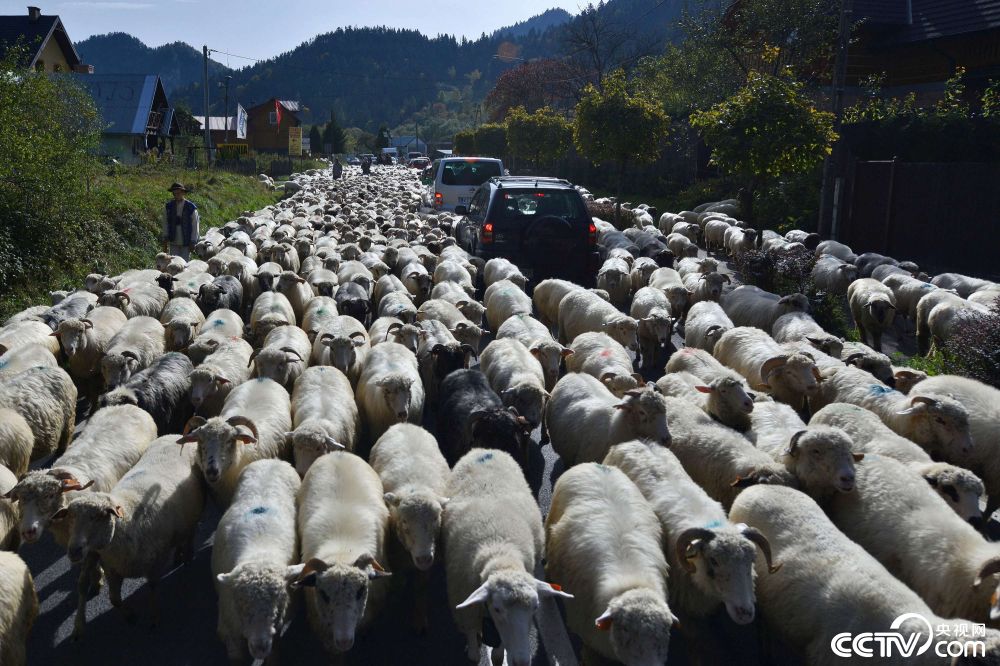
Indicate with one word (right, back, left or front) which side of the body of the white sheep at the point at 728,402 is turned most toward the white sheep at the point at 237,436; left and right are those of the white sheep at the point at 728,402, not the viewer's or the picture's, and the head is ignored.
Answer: right

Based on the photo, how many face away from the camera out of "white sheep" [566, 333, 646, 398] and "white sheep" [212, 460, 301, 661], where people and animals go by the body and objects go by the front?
0

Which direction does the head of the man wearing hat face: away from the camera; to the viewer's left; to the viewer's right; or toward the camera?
toward the camera

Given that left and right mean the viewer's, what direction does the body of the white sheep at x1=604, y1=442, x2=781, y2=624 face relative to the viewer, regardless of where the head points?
facing the viewer and to the right of the viewer

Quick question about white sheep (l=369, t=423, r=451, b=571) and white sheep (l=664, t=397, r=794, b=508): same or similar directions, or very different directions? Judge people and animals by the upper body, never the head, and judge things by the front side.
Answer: same or similar directions

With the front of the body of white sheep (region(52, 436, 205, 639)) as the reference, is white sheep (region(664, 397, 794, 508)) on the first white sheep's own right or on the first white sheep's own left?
on the first white sheep's own left

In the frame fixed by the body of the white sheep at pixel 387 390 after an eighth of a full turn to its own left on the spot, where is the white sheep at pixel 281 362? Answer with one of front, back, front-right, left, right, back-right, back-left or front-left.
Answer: back

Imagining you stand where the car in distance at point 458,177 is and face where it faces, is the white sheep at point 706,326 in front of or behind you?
behind

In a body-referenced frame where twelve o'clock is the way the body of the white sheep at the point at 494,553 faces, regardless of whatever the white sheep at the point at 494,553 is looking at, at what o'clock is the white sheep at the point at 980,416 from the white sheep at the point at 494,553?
the white sheep at the point at 980,416 is roughly at 8 o'clock from the white sheep at the point at 494,553.

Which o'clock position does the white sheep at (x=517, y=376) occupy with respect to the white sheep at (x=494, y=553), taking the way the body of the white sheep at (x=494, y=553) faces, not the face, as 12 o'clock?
the white sheep at (x=517, y=376) is roughly at 6 o'clock from the white sheep at (x=494, y=553).

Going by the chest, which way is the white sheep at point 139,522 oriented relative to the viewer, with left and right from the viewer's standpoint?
facing the viewer and to the left of the viewer

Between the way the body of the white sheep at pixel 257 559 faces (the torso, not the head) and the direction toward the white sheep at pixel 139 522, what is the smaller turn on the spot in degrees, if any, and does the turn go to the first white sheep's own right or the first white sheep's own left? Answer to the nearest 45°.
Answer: approximately 135° to the first white sheep's own right

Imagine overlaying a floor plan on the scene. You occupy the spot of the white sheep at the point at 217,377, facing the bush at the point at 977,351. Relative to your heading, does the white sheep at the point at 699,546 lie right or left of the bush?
right

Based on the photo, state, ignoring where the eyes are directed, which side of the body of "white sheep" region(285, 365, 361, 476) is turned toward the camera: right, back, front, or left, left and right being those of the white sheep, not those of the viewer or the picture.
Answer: front

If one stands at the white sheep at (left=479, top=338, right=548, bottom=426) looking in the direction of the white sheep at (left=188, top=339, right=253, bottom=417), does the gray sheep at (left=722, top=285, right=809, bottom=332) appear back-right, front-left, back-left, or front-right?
back-right

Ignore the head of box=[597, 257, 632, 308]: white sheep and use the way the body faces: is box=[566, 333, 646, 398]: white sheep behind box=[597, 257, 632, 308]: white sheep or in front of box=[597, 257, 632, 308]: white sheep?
in front

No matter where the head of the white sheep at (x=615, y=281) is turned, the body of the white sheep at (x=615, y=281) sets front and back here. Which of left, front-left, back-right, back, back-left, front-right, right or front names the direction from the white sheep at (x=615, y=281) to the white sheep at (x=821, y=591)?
front

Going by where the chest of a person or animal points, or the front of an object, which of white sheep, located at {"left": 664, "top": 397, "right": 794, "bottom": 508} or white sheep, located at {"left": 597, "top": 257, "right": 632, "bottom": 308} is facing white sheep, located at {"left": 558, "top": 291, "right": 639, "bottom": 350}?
white sheep, located at {"left": 597, "top": 257, "right": 632, "bottom": 308}
